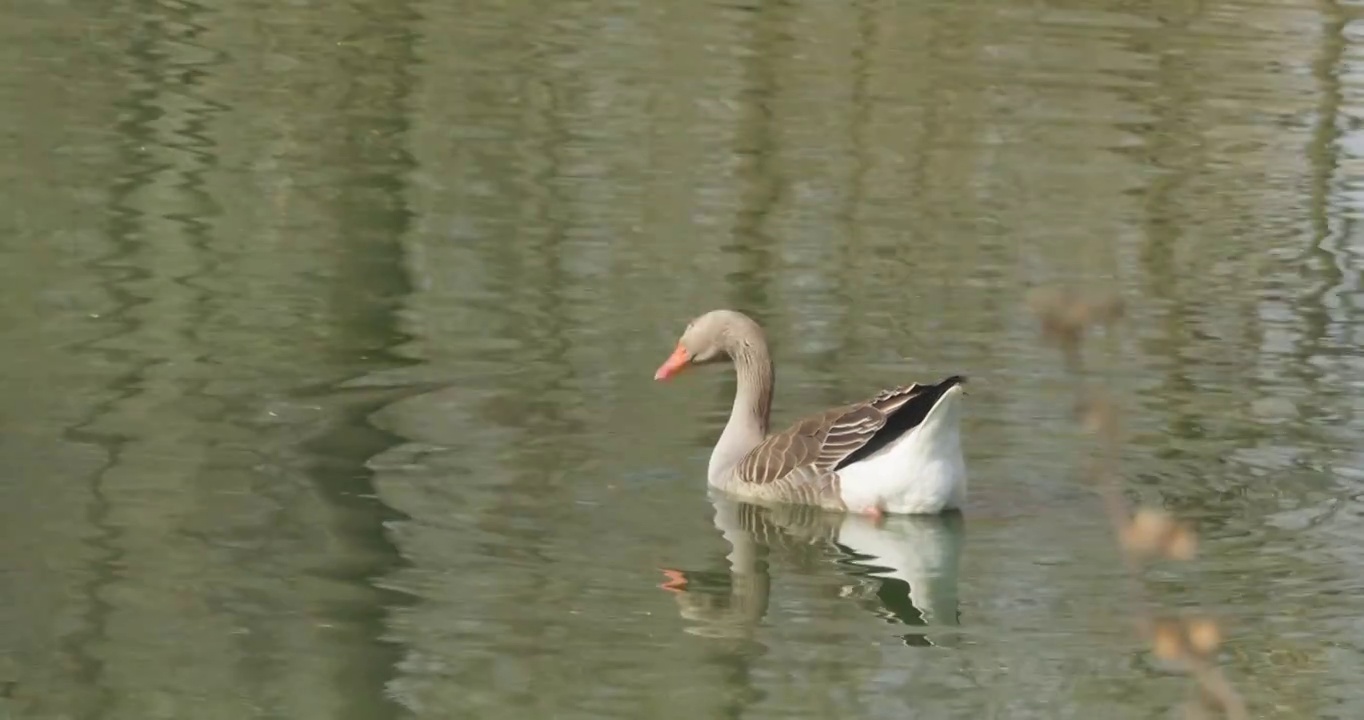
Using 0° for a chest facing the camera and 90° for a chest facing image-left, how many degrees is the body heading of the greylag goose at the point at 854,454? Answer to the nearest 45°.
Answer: approximately 90°
